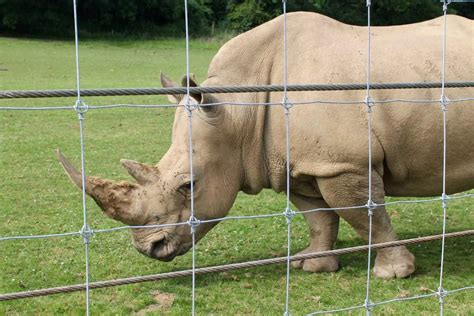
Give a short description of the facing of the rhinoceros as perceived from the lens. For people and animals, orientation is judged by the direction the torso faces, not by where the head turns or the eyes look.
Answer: facing to the left of the viewer
